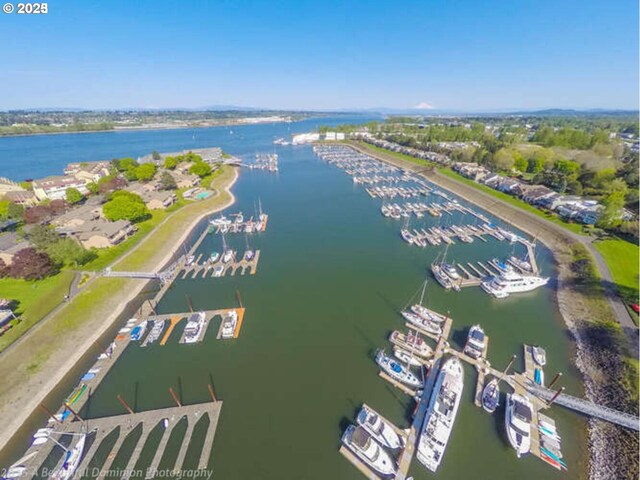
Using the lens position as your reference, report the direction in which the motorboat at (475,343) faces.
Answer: facing away from the viewer

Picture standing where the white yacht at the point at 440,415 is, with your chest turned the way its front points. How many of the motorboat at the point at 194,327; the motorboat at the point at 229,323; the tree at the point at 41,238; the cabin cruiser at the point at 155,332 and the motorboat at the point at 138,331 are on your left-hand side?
5

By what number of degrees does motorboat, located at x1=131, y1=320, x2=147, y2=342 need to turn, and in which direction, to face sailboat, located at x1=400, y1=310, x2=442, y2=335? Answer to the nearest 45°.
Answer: approximately 90° to its right

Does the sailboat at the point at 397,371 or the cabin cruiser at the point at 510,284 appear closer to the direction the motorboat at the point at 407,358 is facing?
the sailboat

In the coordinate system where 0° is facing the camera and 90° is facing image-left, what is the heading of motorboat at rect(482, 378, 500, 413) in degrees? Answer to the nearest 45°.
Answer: approximately 180°

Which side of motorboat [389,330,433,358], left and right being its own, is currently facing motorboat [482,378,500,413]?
front
